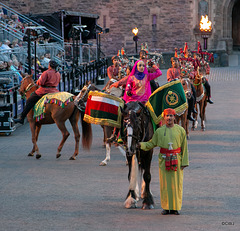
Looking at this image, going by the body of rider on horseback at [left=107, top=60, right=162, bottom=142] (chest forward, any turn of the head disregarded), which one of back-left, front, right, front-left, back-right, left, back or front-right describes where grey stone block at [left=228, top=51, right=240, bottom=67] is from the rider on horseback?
back

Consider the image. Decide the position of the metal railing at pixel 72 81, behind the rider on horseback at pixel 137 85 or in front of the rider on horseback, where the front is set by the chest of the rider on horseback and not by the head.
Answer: behind

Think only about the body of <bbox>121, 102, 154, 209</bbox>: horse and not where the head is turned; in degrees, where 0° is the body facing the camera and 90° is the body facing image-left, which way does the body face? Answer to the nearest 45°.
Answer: approximately 0°

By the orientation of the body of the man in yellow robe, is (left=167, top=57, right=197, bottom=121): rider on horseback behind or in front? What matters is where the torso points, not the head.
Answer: behind

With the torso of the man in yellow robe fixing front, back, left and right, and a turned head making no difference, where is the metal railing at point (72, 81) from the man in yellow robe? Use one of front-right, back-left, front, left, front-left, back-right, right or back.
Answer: back

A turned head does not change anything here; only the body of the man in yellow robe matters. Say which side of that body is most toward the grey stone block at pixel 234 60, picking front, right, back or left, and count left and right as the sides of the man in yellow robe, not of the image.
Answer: back

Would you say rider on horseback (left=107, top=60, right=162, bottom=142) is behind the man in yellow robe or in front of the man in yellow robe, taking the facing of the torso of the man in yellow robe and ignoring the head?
behind
